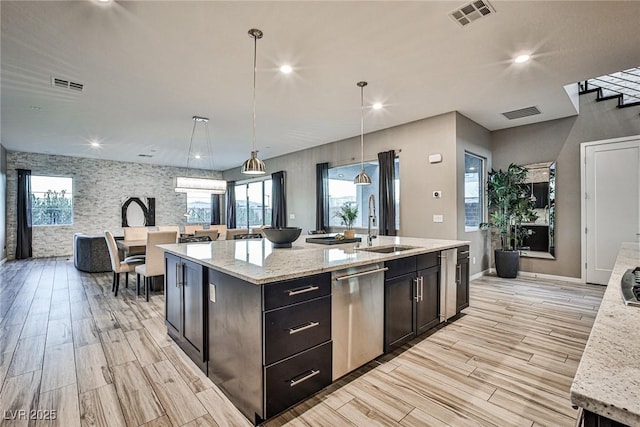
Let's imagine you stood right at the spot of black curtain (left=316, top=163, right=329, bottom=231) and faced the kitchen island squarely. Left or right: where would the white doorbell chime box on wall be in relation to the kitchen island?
left

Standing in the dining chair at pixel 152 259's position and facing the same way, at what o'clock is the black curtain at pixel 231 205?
The black curtain is roughly at 2 o'clock from the dining chair.

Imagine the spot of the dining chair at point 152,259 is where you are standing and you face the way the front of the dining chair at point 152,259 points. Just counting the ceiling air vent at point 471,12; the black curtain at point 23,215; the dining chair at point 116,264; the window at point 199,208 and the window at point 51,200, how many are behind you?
1

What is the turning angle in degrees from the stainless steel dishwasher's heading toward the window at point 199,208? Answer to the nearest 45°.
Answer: approximately 180°

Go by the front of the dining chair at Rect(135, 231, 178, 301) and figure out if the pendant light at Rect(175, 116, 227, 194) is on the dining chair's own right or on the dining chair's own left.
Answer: on the dining chair's own right

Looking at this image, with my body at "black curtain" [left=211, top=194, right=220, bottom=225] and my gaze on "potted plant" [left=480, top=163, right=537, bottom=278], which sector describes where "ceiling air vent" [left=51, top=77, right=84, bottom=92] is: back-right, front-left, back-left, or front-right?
front-right

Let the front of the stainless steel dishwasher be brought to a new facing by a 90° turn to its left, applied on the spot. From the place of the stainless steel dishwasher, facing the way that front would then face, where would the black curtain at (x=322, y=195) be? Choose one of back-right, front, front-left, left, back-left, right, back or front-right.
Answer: front-left

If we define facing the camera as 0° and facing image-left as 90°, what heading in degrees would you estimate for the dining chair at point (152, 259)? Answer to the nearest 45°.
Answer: approximately 135°

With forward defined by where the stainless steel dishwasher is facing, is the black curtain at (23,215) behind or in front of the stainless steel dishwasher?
behind

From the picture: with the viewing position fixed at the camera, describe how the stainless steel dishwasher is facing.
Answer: facing the viewer and to the right of the viewer

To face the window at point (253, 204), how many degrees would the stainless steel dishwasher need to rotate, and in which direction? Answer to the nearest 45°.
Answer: approximately 180°

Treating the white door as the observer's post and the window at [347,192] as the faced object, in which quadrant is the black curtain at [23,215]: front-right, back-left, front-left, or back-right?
front-left

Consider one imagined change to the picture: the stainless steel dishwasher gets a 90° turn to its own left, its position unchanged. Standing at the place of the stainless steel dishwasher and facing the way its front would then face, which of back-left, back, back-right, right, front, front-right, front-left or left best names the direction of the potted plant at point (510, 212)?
front

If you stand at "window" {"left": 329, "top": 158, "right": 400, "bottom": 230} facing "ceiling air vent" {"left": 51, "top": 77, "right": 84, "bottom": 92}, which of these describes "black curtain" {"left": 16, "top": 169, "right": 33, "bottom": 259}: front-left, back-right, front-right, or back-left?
front-right

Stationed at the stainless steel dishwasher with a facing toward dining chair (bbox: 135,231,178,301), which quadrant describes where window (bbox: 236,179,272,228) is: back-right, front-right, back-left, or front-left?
front-right

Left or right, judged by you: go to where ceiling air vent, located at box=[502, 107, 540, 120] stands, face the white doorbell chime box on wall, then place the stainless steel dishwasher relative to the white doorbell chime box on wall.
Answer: left
